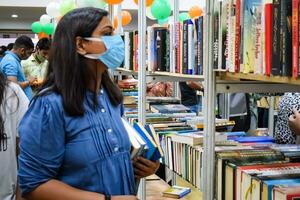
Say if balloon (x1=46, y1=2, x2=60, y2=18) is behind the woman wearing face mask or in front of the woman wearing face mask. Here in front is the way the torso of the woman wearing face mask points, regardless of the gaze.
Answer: behind

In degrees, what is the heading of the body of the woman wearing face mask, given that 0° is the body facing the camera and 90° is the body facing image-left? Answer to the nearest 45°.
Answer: approximately 315°

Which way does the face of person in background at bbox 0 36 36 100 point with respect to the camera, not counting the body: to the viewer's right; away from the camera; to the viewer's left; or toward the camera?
to the viewer's right

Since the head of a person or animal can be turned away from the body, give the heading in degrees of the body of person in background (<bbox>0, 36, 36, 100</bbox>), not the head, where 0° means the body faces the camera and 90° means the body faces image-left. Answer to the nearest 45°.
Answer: approximately 270°

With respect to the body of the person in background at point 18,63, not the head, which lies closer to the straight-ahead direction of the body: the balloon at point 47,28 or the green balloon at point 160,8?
the green balloon

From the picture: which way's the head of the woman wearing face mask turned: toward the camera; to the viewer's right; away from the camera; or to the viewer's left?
to the viewer's right
